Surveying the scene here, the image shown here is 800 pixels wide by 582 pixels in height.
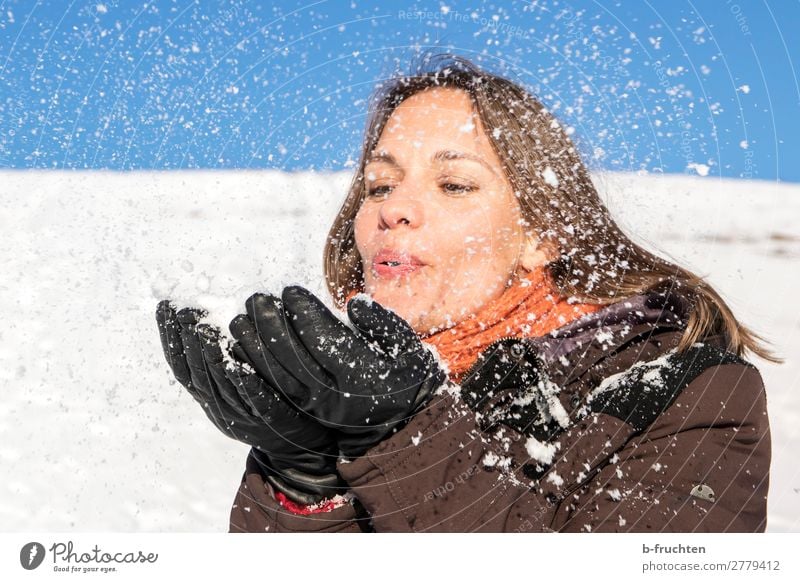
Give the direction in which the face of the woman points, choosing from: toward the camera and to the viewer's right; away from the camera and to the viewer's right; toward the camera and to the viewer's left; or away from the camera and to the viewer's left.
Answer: toward the camera and to the viewer's left

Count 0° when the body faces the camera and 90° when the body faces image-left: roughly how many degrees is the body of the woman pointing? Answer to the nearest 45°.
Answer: approximately 45°
